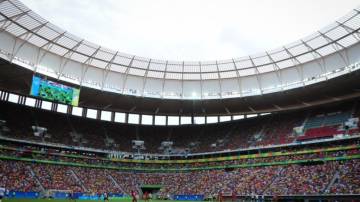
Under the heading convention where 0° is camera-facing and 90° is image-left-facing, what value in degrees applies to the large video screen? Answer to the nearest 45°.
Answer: approximately 315°
